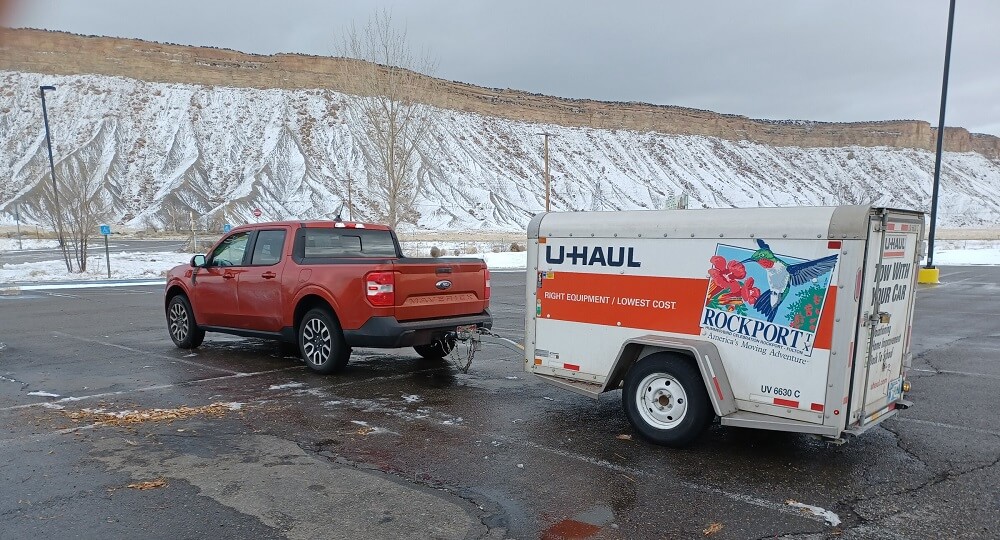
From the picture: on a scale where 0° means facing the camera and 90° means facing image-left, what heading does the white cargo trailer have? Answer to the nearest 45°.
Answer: approximately 135°

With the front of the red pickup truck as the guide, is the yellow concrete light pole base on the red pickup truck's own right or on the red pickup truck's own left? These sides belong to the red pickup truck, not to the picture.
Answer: on the red pickup truck's own right

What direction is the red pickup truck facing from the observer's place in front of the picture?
facing away from the viewer and to the left of the viewer

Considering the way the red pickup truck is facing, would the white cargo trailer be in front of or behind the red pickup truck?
behind

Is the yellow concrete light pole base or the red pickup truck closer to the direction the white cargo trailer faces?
the red pickup truck
